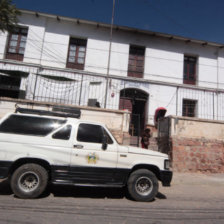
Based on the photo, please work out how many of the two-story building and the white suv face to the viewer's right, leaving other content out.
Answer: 1

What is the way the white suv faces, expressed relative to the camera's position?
facing to the right of the viewer

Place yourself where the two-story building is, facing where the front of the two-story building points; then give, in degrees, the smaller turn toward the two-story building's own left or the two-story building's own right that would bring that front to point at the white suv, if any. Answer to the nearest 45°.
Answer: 0° — it already faces it

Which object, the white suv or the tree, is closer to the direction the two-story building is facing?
the white suv

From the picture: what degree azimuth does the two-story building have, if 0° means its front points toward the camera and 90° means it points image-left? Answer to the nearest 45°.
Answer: approximately 0°

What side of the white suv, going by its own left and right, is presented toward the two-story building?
left

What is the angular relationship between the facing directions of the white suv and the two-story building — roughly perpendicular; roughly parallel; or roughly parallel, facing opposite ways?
roughly perpendicular

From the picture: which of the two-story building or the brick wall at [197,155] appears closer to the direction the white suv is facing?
the brick wall
